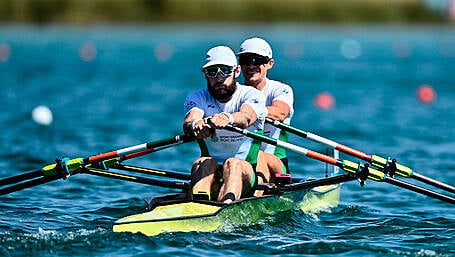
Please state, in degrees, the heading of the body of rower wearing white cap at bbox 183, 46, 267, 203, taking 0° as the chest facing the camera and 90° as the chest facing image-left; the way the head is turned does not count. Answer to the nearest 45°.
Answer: approximately 0°

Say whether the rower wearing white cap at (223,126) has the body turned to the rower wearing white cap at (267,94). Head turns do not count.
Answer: no

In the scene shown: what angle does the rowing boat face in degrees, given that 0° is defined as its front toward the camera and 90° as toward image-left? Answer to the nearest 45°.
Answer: approximately 225°
